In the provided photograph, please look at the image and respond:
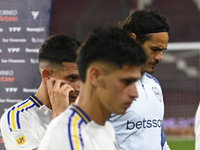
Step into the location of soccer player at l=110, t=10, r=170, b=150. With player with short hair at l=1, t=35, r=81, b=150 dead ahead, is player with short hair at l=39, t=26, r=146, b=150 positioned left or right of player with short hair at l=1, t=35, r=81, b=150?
left

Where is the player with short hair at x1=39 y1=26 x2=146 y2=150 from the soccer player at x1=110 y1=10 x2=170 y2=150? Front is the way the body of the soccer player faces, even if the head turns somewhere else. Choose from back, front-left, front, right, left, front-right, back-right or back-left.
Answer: front-right

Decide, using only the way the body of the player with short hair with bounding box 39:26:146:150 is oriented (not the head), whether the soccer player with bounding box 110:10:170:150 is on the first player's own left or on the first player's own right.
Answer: on the first player's own left

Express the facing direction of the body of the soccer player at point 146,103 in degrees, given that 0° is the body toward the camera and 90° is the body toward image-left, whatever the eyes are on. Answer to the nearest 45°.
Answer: approximately 315°

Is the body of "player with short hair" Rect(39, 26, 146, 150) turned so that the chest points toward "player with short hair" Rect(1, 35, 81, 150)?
no

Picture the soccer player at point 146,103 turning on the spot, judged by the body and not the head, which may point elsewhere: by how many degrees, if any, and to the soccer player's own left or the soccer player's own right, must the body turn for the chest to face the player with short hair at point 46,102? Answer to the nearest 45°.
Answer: approximately 135° to the soccer player's own right

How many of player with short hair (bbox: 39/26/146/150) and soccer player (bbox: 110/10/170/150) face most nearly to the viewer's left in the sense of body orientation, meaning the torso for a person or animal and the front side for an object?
0
